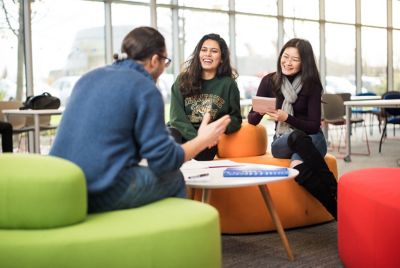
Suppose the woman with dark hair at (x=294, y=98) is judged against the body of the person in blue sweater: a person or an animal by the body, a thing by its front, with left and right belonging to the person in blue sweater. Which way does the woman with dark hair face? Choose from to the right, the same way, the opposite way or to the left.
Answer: the opposite way

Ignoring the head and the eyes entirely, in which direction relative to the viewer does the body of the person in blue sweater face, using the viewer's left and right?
facing away from the viewer and to the right of the viewer

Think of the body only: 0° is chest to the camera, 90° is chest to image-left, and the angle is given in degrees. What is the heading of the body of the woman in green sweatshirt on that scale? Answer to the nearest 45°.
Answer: approximately 0°

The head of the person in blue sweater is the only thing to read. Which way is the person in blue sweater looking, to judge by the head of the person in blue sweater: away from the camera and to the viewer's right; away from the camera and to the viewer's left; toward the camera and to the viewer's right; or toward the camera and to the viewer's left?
away from the camera and to the viewer's right

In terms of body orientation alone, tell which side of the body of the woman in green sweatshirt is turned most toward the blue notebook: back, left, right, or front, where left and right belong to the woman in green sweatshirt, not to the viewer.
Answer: front

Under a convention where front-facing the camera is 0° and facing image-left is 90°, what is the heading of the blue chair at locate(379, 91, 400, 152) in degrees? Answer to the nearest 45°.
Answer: approximately 0°

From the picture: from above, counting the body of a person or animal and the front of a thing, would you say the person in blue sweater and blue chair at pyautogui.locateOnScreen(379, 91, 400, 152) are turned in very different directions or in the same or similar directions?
very different directions

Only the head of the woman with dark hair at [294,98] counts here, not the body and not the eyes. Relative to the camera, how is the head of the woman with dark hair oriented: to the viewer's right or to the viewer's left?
to the viewer's left

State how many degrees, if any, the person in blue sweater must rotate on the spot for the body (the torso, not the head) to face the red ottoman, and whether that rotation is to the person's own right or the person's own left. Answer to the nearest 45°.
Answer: approximately 45° to the person's own right

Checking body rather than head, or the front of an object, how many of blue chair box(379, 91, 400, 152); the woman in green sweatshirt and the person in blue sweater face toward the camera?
2
